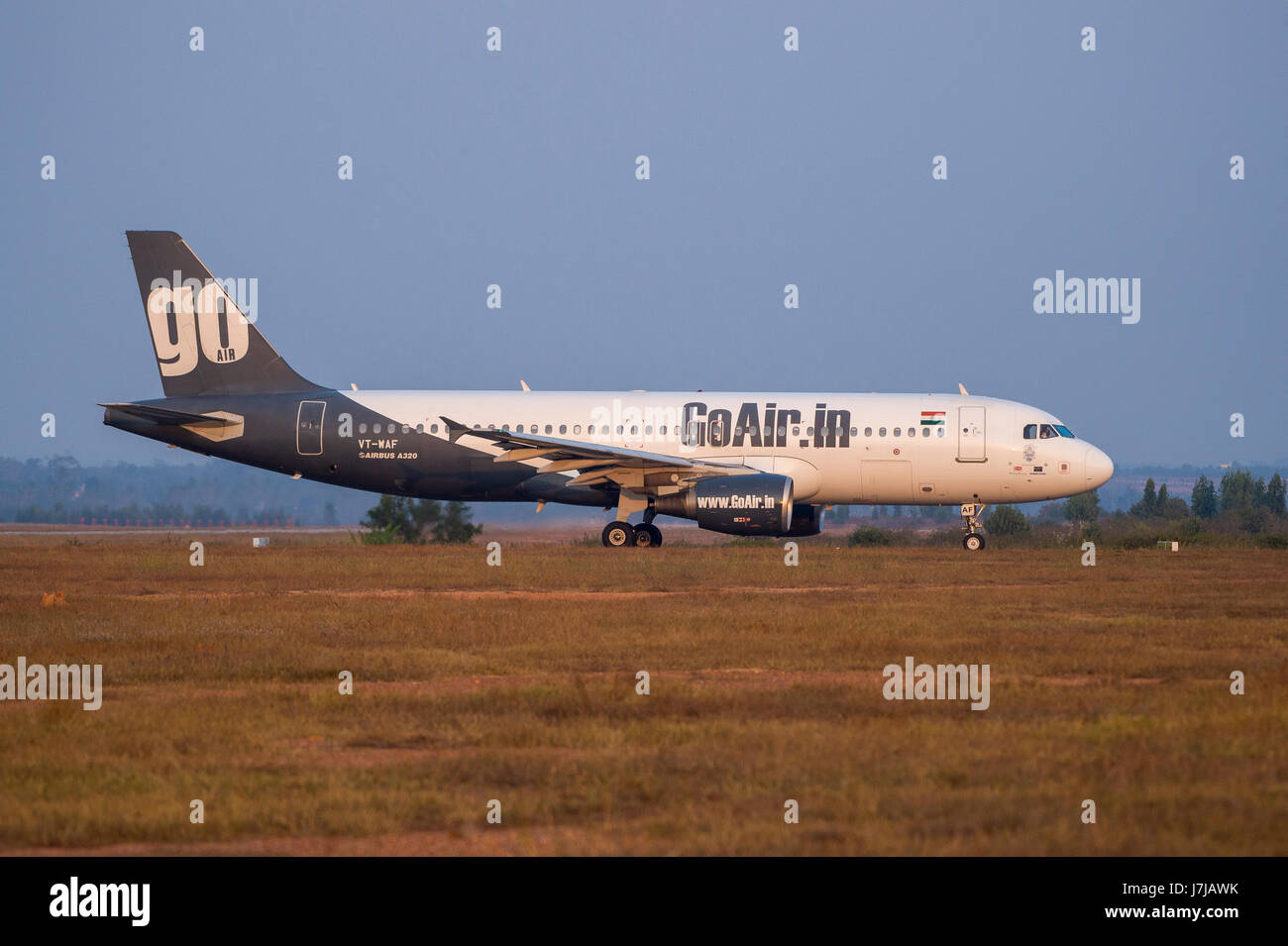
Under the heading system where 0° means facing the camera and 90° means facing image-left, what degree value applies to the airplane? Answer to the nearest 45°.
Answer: approximately 270°

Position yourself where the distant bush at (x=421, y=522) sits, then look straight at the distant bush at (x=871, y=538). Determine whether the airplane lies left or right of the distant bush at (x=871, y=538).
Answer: right

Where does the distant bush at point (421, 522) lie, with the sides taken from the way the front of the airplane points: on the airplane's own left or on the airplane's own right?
on the airplane's own left

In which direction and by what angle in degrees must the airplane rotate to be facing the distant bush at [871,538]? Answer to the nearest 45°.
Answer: approximately 45° to its left
